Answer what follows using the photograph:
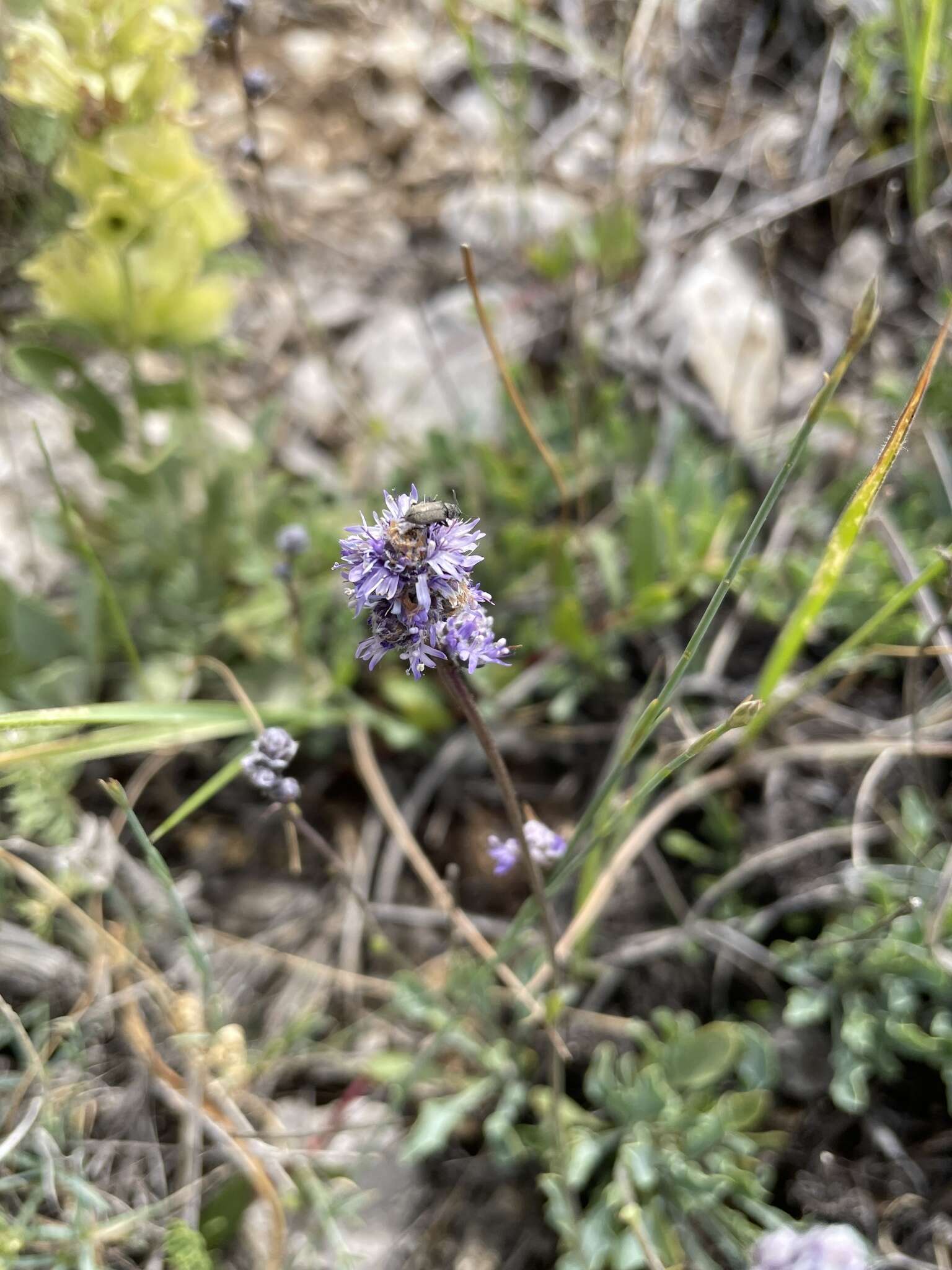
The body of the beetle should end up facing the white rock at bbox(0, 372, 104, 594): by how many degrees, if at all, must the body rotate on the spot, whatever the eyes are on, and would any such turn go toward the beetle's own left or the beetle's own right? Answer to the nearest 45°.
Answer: approximately 135° to the beetle's own left

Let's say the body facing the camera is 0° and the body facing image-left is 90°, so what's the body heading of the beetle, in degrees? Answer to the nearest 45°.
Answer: approximately 270°

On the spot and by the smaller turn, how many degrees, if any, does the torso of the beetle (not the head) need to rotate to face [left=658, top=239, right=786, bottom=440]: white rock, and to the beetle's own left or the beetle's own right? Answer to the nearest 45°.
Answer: approximately 45° to the beetle's own left
